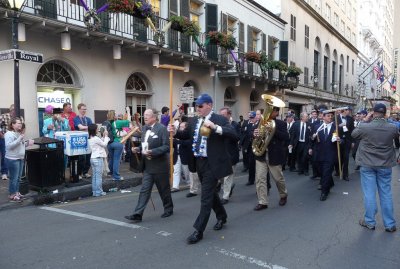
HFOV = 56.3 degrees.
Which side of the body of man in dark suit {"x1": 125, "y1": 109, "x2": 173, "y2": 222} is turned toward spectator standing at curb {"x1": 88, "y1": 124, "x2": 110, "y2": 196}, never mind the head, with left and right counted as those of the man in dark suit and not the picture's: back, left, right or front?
right

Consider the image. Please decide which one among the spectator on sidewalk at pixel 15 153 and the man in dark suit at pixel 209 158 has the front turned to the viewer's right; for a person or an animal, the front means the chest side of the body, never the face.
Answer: the spectator on sidewalk

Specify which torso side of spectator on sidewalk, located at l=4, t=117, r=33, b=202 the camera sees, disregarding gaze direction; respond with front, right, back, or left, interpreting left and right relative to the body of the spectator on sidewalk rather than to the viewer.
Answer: right

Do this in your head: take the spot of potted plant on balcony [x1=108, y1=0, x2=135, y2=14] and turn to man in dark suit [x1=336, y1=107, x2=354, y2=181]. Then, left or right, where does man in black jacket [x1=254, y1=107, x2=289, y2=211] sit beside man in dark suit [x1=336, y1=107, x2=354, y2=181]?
right

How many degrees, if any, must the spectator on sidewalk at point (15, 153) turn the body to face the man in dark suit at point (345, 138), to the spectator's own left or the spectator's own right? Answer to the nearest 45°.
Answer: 0° — they already face them

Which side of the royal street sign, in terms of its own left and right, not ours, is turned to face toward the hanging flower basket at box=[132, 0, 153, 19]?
left

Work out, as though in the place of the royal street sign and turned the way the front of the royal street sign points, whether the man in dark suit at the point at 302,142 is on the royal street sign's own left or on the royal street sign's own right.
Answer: on the royal street sign's own left
